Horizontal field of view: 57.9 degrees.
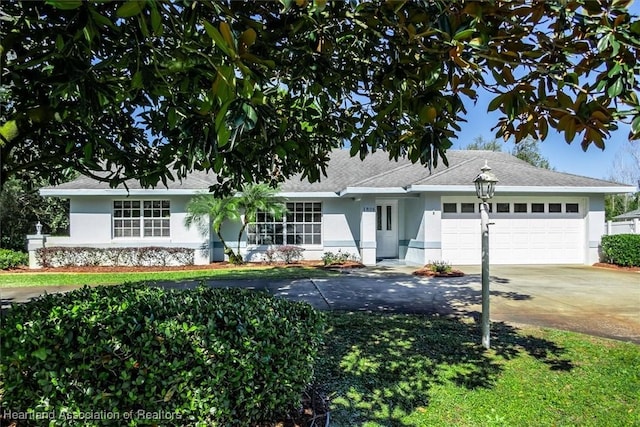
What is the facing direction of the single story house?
toward the camera

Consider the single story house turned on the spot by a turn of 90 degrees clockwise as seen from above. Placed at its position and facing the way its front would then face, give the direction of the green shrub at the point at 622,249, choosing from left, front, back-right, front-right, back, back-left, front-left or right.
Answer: back

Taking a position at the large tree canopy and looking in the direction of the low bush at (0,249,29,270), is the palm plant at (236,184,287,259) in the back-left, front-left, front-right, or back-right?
front-right

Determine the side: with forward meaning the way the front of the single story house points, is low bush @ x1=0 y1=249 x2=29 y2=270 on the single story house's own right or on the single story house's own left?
on the single story house's own right

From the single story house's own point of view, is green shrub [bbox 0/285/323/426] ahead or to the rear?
ahead
